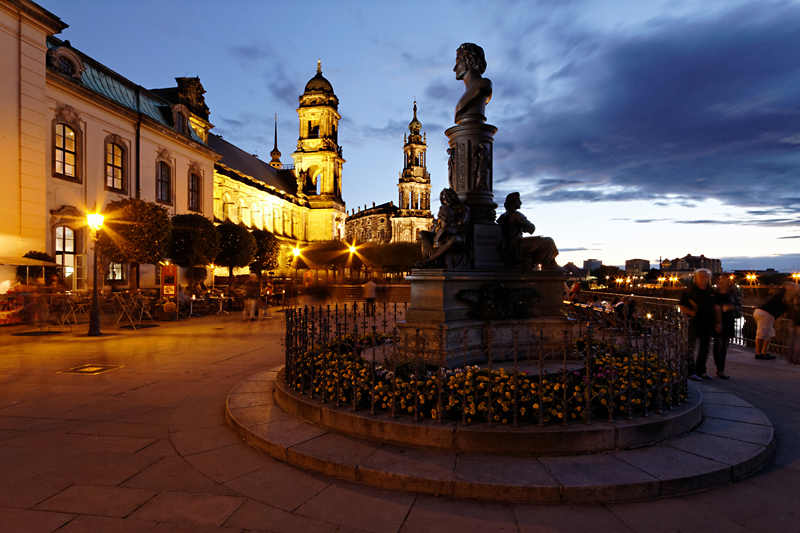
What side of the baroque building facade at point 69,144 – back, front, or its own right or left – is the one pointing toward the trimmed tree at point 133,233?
front

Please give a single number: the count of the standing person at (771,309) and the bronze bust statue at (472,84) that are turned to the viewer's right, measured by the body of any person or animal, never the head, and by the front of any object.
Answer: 1

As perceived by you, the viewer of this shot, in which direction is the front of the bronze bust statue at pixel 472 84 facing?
facing to the left of the viewer

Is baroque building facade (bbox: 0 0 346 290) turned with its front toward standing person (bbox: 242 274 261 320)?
yes

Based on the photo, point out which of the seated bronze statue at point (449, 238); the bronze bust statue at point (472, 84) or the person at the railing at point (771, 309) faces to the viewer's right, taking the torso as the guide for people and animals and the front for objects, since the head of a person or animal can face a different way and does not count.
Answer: the person at the railing

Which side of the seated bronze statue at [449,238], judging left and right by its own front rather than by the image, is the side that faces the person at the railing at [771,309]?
back

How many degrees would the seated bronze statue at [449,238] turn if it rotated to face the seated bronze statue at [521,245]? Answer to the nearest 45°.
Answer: approximately 180°

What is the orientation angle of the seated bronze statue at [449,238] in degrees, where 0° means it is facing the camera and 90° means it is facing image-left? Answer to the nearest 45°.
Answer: approximately 45°

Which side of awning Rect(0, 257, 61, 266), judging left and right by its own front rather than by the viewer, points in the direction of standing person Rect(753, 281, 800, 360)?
front

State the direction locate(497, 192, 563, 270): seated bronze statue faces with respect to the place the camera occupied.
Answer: facing to the right of the viewer

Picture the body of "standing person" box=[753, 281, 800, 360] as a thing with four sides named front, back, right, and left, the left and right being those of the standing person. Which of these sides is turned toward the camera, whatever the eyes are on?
right

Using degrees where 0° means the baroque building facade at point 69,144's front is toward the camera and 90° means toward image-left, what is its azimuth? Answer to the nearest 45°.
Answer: approximately 315°
